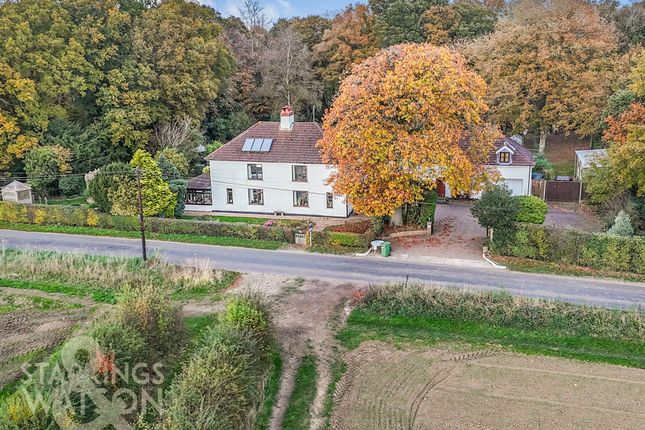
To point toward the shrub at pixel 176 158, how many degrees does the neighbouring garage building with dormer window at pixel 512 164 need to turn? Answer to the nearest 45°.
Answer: approximately 90° to its right

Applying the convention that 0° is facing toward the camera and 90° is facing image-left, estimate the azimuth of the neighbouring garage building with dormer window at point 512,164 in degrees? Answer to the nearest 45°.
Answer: approximately 0°

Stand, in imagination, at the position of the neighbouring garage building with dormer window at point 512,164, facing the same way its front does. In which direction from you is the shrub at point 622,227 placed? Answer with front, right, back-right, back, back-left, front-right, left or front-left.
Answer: front-left

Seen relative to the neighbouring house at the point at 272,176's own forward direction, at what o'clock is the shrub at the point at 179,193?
The shrub is roughly at 3 o'clock from the neighbouring house.

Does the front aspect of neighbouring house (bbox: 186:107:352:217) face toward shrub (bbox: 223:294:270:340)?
yes

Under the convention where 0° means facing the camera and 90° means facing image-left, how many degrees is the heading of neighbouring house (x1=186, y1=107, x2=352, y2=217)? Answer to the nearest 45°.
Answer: approximately 0°

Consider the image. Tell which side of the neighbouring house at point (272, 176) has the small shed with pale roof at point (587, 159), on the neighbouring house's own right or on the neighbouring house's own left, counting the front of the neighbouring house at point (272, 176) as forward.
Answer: on the neighbouring house's own left

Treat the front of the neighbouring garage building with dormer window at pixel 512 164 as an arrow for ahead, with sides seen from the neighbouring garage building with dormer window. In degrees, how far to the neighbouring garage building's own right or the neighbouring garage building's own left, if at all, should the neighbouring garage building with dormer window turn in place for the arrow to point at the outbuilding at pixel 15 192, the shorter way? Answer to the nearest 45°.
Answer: approximately 90° to the neighbouring garage building's own right

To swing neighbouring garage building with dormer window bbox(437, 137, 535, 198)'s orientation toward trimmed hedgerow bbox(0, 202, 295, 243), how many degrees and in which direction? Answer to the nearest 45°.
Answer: approximately 45° to its right

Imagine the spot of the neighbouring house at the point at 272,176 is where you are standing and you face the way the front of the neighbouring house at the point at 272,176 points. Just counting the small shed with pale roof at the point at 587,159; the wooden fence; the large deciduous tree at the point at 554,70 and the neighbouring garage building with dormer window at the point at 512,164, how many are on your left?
4

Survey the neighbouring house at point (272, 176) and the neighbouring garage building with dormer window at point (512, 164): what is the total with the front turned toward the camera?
2

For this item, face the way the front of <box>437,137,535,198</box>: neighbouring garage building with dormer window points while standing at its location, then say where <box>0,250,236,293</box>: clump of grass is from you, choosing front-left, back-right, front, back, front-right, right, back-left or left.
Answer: front-right

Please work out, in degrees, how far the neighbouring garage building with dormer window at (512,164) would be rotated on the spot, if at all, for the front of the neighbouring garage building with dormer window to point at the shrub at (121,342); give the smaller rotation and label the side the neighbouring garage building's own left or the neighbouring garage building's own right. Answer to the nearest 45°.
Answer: approximately 45° to the neighbouring garage building's own right

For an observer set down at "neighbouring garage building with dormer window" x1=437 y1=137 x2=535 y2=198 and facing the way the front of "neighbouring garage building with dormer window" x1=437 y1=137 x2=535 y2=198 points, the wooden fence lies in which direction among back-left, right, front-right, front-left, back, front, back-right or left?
back-left

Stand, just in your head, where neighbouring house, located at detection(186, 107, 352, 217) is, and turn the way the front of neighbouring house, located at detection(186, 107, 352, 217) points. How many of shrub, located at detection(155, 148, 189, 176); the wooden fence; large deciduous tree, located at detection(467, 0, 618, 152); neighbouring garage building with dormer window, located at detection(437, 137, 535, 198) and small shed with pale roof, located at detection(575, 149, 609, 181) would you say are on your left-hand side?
4

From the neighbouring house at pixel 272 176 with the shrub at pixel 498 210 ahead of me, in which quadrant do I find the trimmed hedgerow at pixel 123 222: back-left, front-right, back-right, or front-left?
back-right

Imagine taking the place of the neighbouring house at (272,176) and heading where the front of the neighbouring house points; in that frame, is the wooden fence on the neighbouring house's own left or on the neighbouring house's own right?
on the neighbouring house's own left
